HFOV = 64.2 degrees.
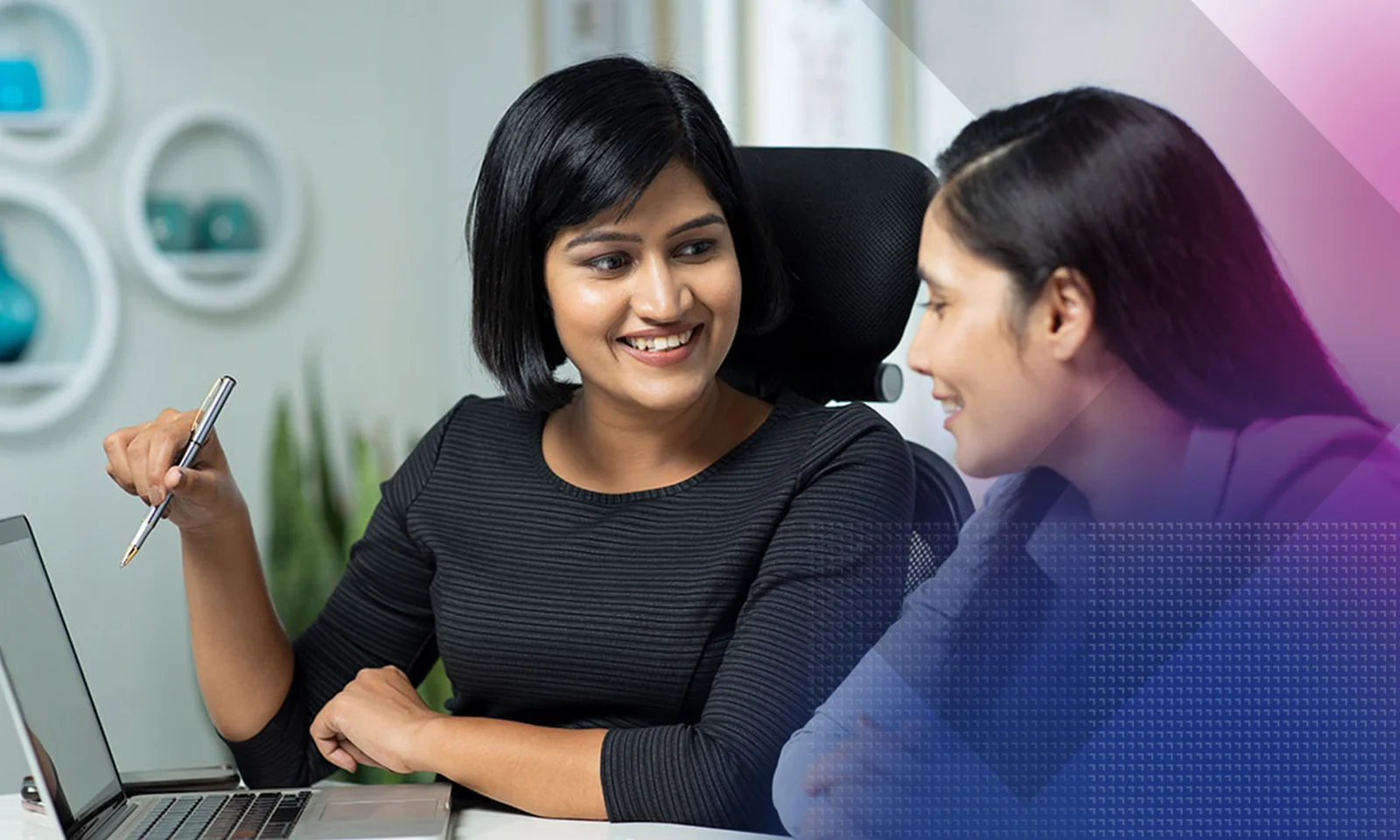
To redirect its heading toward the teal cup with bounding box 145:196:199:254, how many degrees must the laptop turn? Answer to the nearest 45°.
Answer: approximately 90° to its left

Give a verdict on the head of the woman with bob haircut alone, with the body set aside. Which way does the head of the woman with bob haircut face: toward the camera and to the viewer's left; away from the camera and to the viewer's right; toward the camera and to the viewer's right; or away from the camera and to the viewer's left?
toward the camera and to the viewer's right

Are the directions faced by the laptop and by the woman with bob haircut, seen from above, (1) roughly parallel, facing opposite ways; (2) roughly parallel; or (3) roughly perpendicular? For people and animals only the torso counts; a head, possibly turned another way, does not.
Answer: roughly perpendicular

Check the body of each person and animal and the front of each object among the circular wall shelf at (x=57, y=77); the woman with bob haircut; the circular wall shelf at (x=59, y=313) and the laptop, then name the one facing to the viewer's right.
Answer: the laptop

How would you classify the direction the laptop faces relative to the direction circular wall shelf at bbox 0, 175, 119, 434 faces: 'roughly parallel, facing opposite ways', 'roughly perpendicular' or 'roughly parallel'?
roughly perpendicular

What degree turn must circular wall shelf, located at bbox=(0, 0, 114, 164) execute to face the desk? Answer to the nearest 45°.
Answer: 0° — it already faces it

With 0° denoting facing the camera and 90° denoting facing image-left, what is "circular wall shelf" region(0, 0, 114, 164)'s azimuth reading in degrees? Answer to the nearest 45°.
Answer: approximately 0°

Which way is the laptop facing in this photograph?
to the viewer's right

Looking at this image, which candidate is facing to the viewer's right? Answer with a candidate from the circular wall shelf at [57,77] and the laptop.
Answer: the laptop
